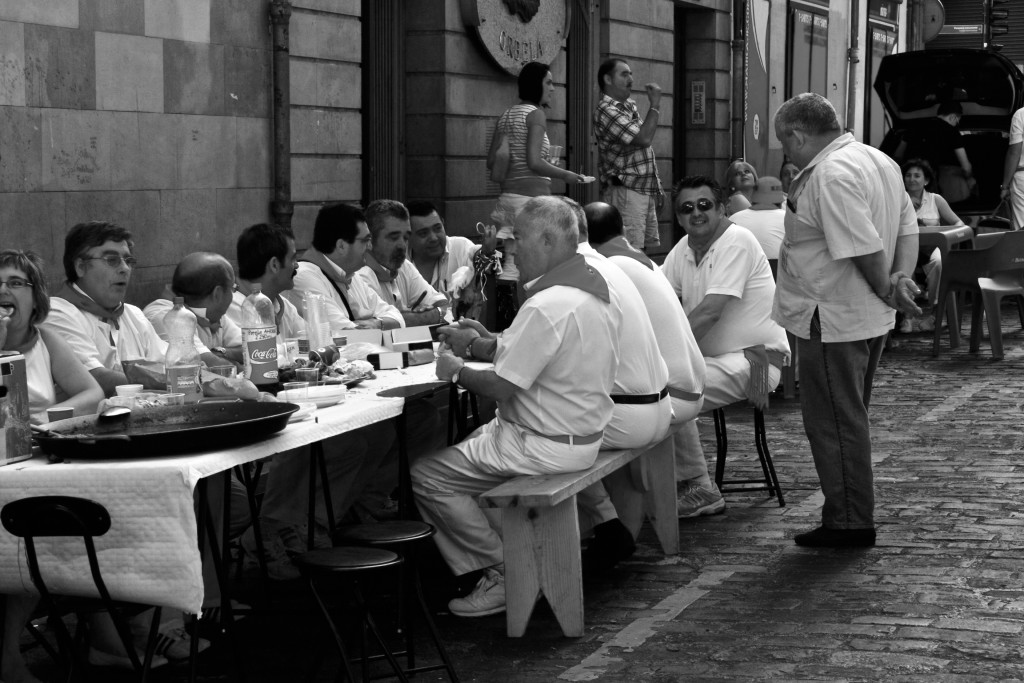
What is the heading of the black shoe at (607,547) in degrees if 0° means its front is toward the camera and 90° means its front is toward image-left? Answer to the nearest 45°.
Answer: approximately 90°

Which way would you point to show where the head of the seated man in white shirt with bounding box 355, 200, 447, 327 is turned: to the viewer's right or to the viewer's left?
to the viewer's right

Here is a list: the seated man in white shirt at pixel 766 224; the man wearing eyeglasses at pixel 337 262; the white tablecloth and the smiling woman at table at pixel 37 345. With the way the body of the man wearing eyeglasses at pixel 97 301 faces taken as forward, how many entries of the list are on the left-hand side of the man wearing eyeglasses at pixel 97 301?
2

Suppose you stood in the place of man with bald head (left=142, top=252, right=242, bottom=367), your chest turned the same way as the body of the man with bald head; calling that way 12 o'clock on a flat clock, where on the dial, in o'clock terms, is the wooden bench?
The wooden bench is roughly at 12 o'clock from the man with bald head.

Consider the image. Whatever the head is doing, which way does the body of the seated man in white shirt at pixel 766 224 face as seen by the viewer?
away from the camera

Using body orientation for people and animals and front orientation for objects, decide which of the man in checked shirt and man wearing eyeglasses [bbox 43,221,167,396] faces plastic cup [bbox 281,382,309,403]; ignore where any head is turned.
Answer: the man wearing eyeglasses

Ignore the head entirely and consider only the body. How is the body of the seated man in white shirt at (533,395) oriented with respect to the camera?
to the viewer's left

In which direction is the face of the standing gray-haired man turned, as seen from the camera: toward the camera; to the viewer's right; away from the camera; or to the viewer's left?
to the viewer's left

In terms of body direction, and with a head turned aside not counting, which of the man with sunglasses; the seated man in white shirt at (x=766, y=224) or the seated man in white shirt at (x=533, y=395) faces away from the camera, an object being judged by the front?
the seated man in white shirt at (x=766, y=224)

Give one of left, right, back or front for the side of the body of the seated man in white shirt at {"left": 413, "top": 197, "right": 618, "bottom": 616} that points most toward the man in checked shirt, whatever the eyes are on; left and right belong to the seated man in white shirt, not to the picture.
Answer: right

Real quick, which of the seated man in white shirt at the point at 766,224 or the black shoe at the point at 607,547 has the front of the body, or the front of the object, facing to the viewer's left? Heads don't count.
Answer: the black shoe

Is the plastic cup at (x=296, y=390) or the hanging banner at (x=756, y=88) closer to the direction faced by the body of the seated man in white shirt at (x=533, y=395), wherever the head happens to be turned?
the plastic cup

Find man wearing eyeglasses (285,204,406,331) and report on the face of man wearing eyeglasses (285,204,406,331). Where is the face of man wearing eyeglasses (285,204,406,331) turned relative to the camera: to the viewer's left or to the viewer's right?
to the viewer's right
